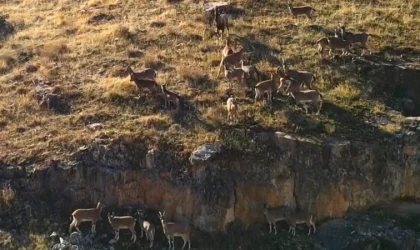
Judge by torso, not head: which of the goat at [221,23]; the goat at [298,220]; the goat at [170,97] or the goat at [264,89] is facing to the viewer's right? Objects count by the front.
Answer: the goat at [264,89]

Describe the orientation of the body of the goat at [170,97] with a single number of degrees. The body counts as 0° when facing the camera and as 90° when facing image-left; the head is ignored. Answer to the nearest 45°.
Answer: approximately 90°

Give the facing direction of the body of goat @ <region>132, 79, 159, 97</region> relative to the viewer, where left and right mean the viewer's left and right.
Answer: facing to the left of the viewer

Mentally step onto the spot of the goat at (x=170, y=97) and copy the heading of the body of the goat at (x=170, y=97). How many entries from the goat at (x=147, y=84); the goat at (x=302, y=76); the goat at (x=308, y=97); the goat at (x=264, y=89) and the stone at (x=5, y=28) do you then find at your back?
3

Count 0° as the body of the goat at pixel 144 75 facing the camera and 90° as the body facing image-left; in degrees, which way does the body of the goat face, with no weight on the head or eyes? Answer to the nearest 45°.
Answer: approximately 90°

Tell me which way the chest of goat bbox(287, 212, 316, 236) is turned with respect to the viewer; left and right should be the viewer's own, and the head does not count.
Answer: facing to the left of the viewer

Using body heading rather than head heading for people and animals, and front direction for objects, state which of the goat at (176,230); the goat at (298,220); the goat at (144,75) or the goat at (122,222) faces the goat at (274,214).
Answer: the goat at (298,220)

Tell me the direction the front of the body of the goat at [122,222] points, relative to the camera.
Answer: to the viewer's left

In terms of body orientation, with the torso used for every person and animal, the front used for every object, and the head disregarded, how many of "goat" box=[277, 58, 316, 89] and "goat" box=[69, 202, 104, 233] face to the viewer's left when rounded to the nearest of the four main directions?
1

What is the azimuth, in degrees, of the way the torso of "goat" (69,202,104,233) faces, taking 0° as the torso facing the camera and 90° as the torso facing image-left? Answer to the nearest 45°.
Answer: approximately 270°
